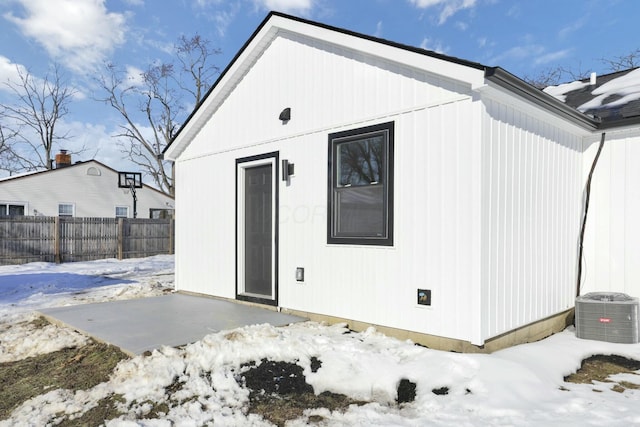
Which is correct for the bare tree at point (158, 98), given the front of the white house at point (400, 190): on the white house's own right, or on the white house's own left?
on the white house's own right

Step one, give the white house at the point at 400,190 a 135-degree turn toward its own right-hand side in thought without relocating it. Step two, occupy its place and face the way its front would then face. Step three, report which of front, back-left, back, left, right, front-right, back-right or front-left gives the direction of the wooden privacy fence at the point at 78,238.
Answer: front-left

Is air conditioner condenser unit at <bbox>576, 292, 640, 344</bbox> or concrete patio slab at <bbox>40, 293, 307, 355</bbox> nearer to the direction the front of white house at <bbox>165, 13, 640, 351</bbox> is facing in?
the concrete patio slab

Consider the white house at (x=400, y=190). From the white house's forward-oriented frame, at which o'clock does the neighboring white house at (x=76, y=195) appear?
The neighboring white house is roughly at 3 o'clock from the white house.

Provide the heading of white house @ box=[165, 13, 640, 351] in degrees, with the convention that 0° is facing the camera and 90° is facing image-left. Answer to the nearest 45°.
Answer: approximately 45°

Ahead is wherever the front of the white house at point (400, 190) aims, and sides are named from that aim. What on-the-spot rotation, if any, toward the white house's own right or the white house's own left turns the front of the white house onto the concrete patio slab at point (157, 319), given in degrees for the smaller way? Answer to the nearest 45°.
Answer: approximately 45° to the white house's own right

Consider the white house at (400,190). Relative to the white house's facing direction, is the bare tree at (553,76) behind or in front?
behind

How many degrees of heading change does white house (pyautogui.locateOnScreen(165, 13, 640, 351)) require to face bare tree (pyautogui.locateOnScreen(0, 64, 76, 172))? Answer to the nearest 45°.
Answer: approximately 90° to its right
